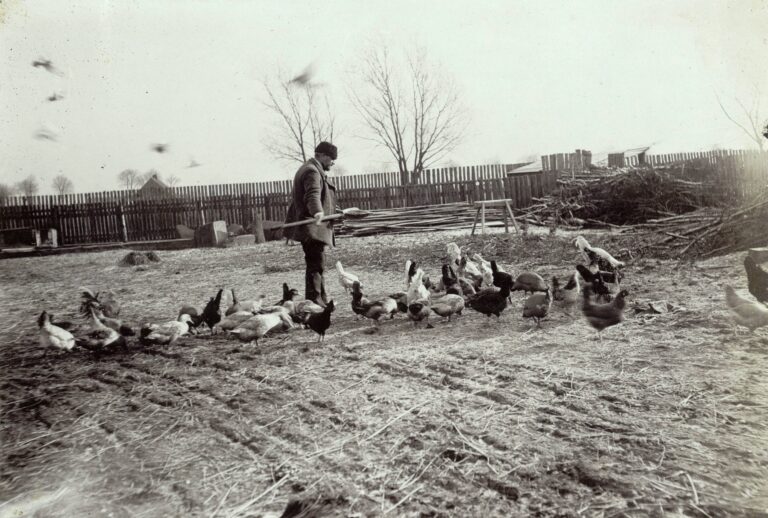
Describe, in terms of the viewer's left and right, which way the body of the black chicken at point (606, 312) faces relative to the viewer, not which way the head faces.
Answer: facing to the right of the viewer

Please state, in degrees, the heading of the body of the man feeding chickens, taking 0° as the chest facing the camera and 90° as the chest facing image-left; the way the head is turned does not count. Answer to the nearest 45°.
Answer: approximately 270°

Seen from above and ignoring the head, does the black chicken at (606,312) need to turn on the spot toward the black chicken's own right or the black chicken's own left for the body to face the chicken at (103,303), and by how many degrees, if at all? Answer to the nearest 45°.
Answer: approximately 180°

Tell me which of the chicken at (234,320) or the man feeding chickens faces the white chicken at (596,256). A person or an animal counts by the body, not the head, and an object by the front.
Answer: the man feeding chickens

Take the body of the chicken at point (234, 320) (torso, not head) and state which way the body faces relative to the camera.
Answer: to the viewer's left

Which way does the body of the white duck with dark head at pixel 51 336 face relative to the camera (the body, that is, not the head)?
to the viewer's left

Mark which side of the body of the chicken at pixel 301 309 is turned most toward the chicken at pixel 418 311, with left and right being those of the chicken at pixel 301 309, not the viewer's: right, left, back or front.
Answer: back

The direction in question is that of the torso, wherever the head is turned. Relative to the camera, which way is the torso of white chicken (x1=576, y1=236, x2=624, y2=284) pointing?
to the viewer's left
